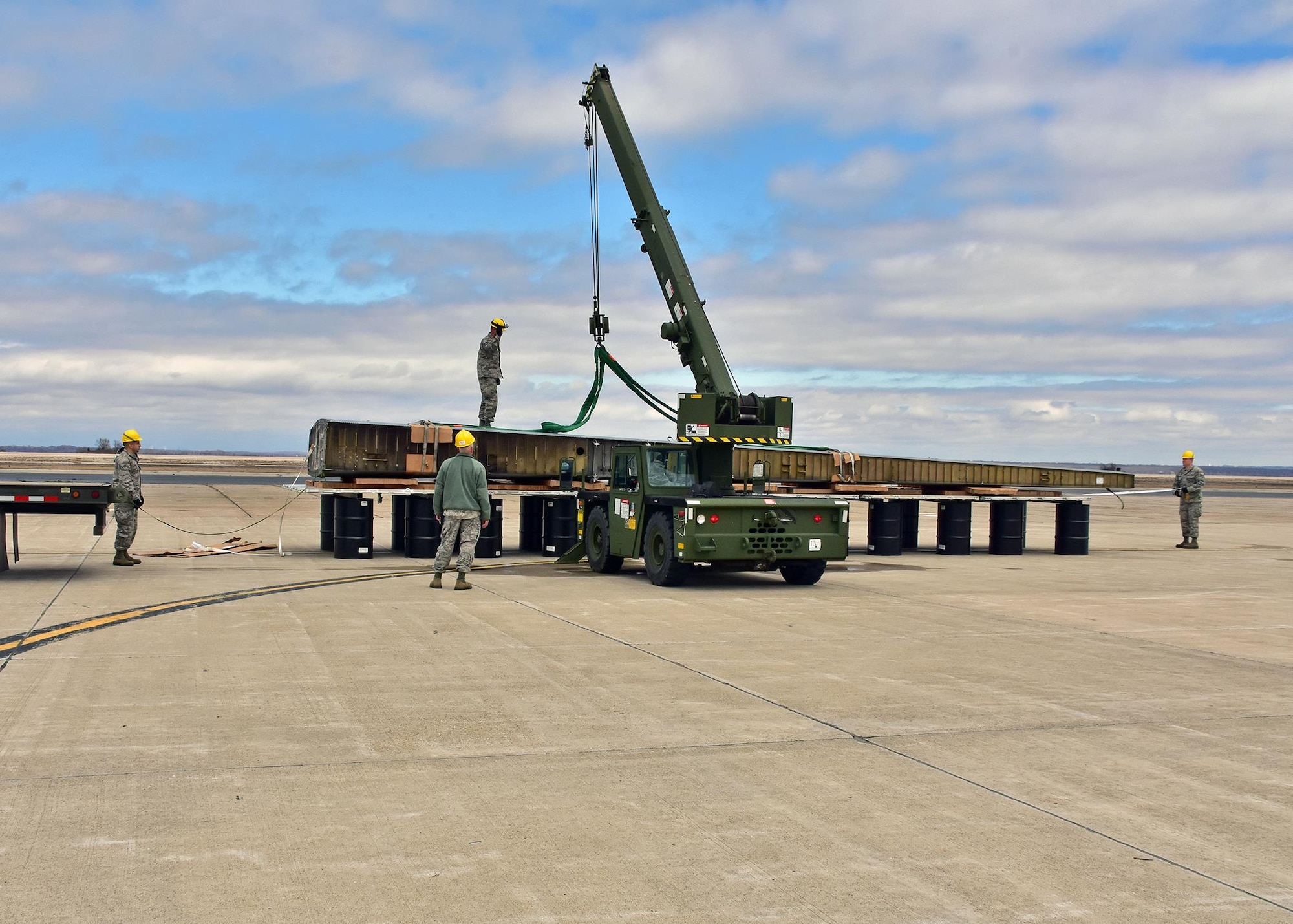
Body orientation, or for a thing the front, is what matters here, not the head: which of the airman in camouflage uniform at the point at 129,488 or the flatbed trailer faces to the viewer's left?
the flatbed trailer

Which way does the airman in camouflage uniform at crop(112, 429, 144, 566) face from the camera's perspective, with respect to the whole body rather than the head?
to the viewer's right

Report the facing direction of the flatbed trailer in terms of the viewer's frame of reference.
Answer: facing to the left of the viewer

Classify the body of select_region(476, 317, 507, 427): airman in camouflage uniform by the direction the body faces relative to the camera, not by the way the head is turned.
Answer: to the viewer's right

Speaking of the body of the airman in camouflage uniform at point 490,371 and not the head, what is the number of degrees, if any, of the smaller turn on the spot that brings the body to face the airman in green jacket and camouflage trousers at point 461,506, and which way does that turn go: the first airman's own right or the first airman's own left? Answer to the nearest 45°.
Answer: approximately 90° to the first airman's own right

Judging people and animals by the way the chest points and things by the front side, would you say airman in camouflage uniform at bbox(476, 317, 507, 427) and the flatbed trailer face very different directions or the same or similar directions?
very different directions

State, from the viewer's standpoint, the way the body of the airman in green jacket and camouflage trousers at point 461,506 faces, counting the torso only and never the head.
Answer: away from the camera

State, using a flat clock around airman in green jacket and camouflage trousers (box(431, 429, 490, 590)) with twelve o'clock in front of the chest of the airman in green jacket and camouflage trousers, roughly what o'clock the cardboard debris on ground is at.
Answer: The cardboard debris on ground is roughly at 11 o'clock from the airman in green jacket and camouflage trousers.

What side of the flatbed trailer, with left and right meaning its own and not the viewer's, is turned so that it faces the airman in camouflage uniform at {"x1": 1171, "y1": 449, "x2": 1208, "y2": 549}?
back

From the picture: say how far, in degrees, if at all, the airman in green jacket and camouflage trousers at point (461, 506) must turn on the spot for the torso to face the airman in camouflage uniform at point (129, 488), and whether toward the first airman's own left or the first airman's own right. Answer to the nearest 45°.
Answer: approximately 45° to the first airman's own left

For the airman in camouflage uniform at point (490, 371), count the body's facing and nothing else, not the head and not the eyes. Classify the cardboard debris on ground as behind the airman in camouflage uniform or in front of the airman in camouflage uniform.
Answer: behind

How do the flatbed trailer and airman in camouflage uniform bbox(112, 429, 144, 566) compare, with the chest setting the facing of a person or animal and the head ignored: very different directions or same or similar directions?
very different directions

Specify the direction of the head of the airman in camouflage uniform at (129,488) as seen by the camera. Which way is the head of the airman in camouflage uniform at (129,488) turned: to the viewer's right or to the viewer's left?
to the viewer's right

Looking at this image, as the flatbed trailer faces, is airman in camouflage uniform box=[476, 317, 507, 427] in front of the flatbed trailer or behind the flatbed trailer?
behind

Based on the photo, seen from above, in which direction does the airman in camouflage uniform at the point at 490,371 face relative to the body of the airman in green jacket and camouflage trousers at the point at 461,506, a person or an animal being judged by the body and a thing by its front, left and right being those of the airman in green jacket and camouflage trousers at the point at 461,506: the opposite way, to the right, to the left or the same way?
to the right

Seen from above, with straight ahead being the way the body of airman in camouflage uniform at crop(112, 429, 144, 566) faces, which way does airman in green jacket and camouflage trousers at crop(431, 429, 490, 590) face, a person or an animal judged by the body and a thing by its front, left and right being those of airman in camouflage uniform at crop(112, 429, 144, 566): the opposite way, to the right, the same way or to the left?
to the left
